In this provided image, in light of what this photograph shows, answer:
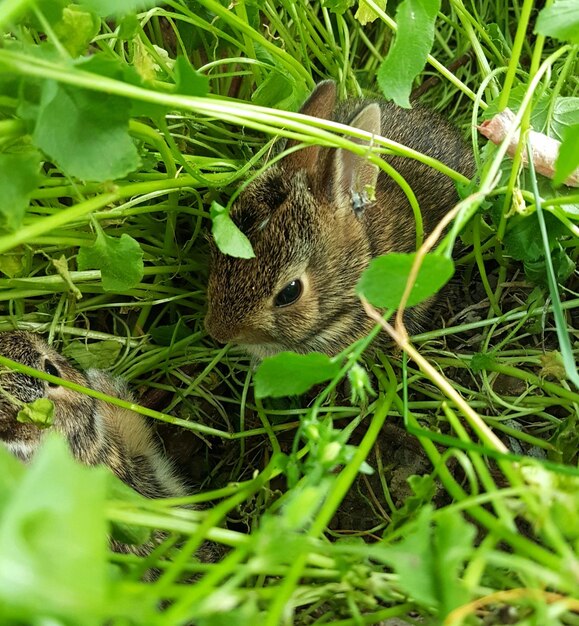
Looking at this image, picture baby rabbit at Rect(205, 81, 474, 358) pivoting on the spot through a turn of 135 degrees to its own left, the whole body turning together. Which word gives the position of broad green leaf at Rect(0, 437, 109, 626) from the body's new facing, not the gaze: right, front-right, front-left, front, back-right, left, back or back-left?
right

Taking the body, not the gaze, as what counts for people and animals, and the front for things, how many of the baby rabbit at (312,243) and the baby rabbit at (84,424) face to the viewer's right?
0

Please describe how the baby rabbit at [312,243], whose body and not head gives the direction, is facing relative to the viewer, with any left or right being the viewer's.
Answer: facing the viewer and to the left of the viewer

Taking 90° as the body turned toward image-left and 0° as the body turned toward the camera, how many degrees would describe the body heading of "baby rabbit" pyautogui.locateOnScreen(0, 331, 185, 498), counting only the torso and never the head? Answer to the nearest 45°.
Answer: approximately 90°

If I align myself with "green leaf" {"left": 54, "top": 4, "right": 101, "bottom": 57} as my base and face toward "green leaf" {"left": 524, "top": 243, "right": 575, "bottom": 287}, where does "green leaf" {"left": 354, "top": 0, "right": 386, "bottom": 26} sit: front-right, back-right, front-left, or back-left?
front-left

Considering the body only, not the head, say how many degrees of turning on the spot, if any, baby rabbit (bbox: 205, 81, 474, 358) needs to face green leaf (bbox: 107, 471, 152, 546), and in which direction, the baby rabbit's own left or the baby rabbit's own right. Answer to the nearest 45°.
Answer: approximately 45° to the baby rabbit's own left
